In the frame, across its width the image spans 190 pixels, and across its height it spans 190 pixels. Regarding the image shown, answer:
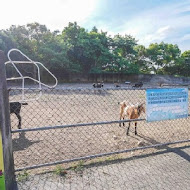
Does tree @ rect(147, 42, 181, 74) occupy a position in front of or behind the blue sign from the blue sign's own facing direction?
behind

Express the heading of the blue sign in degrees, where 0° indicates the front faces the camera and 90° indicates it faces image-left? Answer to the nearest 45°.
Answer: approximately 0°

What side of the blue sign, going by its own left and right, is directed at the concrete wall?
back
